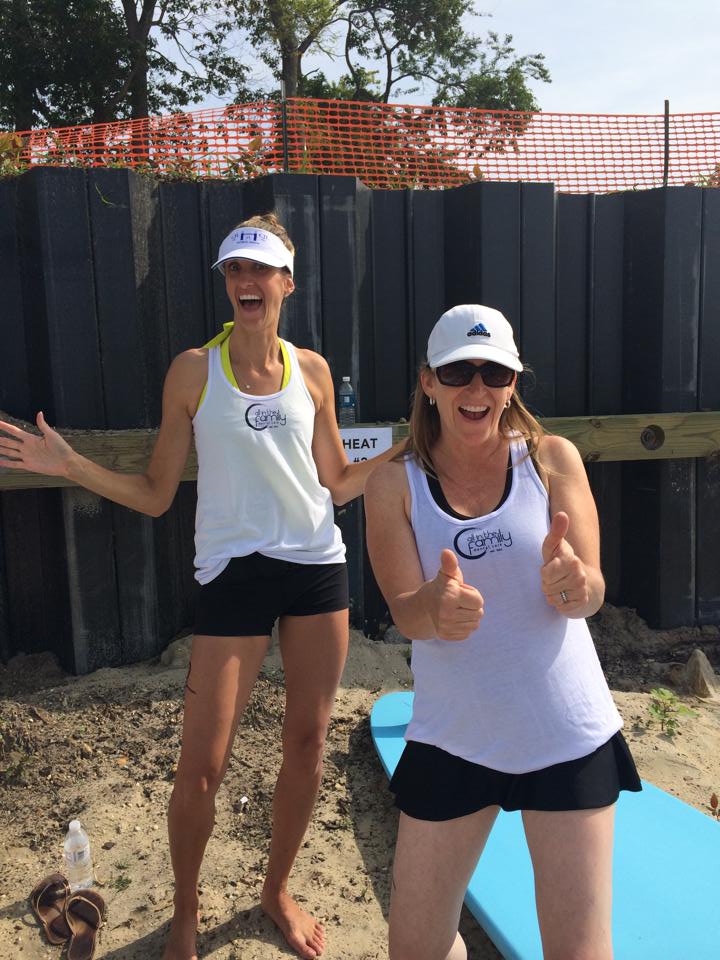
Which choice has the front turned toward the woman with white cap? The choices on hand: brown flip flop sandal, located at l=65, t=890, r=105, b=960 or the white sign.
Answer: the white sign

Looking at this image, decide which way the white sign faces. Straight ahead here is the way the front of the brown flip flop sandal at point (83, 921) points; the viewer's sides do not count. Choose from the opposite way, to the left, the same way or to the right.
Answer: the opposite way

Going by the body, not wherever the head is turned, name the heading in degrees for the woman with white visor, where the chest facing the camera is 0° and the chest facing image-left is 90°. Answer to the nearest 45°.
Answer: approximately 0°

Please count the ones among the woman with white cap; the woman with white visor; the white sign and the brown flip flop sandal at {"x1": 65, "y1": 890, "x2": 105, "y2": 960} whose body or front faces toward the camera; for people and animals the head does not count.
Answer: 3

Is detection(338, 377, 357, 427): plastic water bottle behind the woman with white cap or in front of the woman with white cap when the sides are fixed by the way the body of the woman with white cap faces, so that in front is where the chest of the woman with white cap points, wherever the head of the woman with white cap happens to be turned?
behind

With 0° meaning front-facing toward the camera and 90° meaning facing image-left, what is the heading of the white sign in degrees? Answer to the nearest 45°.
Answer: approximately 0°

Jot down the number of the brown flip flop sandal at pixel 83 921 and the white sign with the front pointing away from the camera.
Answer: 1

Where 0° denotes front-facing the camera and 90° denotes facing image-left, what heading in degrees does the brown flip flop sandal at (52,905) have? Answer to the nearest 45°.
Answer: approximately 180°

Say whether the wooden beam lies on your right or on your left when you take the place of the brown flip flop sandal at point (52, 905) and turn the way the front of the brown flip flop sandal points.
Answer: on your right
